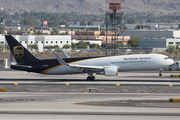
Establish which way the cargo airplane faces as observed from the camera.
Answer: facing to the right of the viewer
